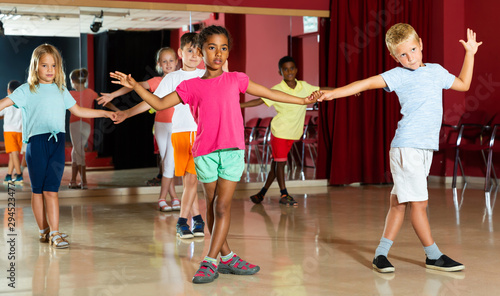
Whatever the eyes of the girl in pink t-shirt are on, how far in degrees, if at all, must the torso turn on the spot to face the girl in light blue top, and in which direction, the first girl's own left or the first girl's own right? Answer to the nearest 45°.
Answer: approximately 135° to the first girl's own right

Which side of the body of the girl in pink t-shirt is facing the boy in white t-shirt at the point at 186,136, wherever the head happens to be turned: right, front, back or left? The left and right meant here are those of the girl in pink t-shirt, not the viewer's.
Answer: back

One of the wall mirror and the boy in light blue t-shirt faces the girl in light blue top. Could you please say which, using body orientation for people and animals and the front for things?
the wall mirror

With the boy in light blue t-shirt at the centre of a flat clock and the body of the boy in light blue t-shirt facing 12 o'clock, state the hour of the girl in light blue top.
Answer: The girl in light blue top is roughly at 3 o'clock from the boy in light blue t-shirt.

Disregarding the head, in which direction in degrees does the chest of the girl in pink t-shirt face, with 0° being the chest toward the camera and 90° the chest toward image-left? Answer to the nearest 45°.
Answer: approximately 0°
